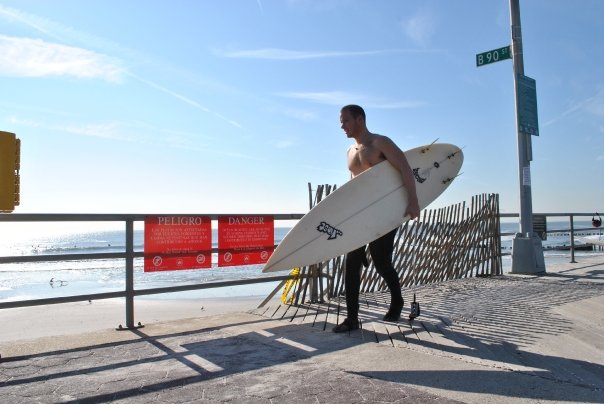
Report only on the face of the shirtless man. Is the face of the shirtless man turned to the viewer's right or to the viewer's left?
to the viewer's left

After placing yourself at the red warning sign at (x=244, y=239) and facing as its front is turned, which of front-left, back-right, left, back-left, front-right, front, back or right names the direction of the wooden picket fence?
back-left

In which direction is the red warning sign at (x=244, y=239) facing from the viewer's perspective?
toward the camera

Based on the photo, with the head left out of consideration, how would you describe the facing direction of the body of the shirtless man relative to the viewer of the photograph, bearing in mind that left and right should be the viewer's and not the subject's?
facing the viewer and to the left of the viewer

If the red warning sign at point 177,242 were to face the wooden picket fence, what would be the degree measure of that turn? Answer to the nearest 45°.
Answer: approximately 135° to its left

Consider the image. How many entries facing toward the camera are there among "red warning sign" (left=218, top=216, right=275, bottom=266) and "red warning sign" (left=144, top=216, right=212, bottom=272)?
2

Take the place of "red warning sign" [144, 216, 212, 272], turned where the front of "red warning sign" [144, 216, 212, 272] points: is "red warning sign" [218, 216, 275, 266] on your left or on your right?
on your left

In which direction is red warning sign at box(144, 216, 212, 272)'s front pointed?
toward the camera

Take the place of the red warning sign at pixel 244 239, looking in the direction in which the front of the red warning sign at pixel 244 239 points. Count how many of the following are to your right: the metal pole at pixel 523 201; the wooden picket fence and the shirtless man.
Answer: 0
